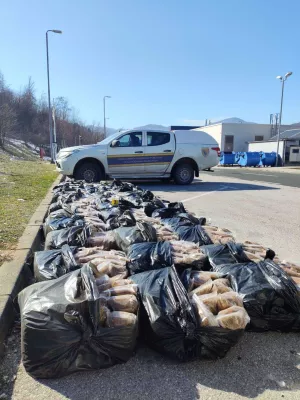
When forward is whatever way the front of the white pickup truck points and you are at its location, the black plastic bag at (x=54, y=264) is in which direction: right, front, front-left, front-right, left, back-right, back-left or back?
left

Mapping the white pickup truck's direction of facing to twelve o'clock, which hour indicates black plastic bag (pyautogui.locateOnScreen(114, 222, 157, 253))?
The black plastic bag is roughly at 9 o'clock from the white pickup truck.

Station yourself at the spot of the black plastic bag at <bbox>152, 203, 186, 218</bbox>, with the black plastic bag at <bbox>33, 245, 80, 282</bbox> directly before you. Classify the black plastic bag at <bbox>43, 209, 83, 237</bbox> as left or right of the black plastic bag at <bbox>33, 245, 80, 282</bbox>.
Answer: right

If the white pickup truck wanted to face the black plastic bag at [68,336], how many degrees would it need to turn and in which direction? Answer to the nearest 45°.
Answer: approximately 90° to its left

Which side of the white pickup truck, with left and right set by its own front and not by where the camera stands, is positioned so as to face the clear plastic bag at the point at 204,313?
left

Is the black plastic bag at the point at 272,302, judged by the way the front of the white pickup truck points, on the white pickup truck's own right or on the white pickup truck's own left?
on the white pickup truck's own left

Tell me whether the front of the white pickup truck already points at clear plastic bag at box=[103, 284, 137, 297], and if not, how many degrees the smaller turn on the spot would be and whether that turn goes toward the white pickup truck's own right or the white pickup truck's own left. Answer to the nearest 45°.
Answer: approximately 90° to the white pickup truck's own left

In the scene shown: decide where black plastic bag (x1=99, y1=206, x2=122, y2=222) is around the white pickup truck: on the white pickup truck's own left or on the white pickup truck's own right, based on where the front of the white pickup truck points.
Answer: on the white pickup truck's own left

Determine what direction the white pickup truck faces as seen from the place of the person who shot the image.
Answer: facing to the left of the viewer
